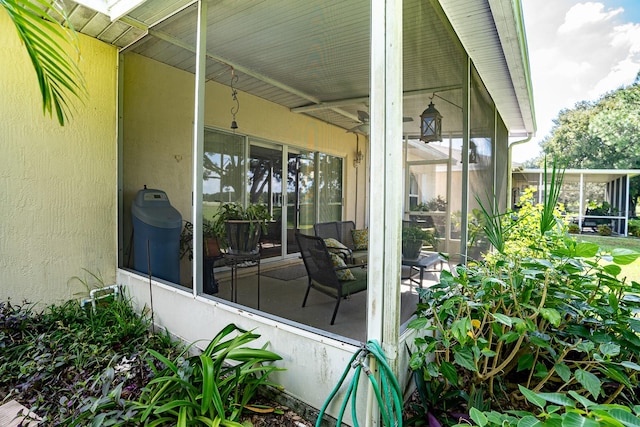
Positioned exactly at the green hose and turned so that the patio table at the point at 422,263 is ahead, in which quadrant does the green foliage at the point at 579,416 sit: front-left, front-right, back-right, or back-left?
back-right

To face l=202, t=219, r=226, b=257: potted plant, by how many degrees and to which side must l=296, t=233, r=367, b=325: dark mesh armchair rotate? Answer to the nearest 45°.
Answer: approximately 135° to its left
